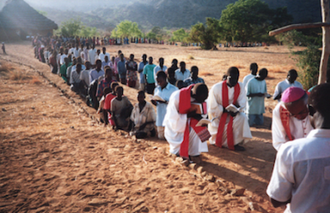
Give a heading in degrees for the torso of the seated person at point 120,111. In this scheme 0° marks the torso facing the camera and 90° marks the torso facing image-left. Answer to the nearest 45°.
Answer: approximately 0°

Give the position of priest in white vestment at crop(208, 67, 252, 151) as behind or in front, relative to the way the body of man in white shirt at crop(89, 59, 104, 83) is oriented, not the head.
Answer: in front
